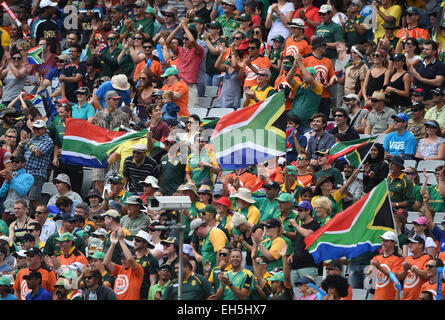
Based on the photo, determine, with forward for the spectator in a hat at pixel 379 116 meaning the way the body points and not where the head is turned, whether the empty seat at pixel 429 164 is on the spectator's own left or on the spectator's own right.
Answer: on the spectator's own left

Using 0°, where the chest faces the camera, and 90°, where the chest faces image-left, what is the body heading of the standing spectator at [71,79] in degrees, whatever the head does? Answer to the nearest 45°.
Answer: approximately 45°

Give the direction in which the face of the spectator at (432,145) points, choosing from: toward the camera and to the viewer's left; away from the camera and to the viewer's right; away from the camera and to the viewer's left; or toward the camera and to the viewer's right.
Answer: toward the camera and to the viewer's left

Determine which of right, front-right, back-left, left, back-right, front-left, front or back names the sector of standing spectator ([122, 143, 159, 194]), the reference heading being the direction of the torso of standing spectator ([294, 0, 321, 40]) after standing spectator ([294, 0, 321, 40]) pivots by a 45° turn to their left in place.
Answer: front-right

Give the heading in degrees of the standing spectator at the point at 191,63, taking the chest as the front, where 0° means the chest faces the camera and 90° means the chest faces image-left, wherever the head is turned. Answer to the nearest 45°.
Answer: approximately 45°

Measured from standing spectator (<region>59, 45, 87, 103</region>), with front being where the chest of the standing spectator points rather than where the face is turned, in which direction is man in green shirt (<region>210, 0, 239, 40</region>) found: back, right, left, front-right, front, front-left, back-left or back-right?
back-left

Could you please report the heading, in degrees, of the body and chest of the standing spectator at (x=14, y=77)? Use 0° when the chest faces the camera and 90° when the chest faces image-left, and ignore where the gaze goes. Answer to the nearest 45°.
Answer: approximately 0°

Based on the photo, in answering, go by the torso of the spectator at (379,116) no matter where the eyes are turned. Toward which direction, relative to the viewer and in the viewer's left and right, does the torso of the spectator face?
facing the viewer and to the left of the viewer

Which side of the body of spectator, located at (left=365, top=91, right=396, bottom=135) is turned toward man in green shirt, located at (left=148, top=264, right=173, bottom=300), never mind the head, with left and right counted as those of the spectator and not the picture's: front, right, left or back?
front

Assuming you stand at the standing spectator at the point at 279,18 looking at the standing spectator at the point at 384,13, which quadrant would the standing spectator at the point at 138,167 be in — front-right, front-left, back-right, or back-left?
back-right

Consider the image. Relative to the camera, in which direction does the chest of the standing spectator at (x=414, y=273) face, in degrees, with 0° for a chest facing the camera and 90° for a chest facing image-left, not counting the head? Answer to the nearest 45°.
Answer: approximately 45°

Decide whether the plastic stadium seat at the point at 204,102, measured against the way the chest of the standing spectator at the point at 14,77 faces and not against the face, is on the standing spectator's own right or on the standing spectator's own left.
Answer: on the standing spectator's own left
